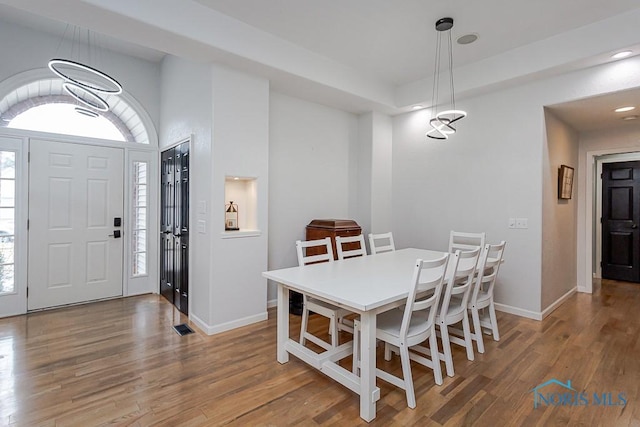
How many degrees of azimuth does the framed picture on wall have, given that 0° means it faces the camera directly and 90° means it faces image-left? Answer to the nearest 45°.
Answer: approximately 315°

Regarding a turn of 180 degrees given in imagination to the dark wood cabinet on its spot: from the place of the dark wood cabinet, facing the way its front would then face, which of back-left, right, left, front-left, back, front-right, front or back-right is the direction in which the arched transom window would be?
front-left

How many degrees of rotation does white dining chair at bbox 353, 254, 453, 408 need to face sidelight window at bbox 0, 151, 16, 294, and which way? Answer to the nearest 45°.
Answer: approximately 45° to its left

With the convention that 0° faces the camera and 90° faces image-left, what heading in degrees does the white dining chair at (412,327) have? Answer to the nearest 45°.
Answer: approximately 135°

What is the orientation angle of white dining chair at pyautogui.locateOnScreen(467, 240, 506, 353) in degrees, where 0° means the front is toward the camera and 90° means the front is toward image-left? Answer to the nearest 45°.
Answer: approximately 135°

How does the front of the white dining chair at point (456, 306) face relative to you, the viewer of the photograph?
facing away from the viewer and to the left of the viewer

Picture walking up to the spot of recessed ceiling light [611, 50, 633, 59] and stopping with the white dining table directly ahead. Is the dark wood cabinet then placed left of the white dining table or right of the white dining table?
right

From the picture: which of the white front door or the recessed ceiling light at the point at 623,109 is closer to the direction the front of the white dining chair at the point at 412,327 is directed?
the white front door

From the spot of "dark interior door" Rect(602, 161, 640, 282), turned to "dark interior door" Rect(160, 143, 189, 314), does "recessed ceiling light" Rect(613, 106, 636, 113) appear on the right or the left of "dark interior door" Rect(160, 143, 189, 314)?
left

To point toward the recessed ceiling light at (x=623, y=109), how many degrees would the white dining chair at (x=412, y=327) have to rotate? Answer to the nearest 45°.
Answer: approximately 90° to its right

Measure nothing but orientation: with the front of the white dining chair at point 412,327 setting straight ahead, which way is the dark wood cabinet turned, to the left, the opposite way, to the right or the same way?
the opposite way
